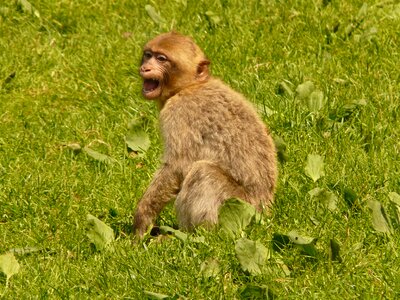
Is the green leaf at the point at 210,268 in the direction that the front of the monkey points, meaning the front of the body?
no

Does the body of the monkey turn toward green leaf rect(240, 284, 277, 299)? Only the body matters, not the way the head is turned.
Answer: no

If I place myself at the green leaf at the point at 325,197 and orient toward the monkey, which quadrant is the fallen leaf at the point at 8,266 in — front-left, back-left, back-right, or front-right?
front-left

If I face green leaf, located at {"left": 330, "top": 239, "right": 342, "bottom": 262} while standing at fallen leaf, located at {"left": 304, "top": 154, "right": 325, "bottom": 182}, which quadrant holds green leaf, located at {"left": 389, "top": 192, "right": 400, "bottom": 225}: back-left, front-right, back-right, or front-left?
front-left

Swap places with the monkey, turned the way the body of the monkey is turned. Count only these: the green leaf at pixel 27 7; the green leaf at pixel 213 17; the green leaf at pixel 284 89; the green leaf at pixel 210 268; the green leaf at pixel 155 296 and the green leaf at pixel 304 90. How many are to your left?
2

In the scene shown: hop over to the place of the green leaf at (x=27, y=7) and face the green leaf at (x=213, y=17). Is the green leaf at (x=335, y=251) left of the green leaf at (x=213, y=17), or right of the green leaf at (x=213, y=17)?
right

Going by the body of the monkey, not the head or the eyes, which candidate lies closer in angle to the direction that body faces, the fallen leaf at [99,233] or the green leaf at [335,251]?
the fallen leaf

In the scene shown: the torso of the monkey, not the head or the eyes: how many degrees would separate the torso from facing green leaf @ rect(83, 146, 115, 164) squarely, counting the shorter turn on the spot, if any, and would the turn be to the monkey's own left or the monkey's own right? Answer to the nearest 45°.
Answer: approximately 45° to the monkey's own right

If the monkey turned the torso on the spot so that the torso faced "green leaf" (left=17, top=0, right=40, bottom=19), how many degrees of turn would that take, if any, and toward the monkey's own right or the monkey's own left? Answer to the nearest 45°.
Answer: approximately 45° to the monkey's own right

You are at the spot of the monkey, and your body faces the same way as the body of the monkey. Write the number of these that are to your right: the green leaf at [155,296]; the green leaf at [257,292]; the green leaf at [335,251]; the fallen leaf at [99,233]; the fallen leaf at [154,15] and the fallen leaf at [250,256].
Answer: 1

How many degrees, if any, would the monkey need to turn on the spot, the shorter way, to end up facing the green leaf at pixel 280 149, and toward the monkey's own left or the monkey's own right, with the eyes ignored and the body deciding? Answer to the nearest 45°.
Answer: approximately 135° to the monkey's own right

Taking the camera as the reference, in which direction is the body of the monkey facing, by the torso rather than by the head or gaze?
to the viewer's left

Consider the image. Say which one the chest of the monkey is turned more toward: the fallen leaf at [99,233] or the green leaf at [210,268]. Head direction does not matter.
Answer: the fallen leaf

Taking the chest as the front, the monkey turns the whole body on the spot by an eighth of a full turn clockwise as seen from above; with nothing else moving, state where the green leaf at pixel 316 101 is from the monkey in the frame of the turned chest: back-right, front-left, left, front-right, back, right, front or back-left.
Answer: right

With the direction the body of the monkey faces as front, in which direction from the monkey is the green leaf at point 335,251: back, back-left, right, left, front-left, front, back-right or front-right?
back-left

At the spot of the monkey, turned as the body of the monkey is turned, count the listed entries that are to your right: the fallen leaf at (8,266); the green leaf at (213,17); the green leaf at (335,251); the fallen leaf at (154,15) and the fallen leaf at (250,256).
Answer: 2
